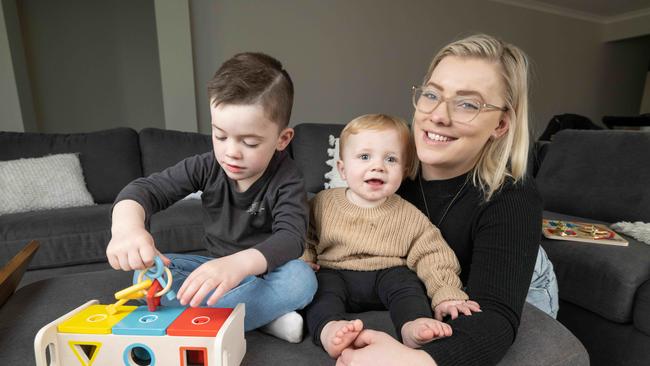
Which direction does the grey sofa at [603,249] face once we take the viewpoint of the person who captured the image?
facing the viewer

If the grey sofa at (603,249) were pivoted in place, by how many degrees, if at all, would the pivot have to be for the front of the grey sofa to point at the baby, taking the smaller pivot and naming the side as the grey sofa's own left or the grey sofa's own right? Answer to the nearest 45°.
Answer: approximately 45° to the grey sofa's own right

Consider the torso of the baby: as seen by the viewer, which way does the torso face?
toward the camera

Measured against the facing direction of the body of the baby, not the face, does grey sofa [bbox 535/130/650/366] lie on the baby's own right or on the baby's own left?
on the baby's own left

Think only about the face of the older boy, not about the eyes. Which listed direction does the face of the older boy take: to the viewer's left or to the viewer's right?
to the viewer's left

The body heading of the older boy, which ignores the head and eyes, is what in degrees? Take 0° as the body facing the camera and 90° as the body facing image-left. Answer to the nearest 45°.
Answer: approximately 45°

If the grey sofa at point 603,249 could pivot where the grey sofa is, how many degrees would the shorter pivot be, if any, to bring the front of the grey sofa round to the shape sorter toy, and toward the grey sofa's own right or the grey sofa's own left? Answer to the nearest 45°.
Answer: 0° — it already faces it

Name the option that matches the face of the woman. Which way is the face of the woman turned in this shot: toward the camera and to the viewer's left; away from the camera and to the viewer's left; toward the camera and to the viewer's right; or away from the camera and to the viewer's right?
toward the camera and to the viewer's left

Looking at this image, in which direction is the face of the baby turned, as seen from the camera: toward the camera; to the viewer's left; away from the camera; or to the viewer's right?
toward the camera

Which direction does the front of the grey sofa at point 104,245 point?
toward the camera
